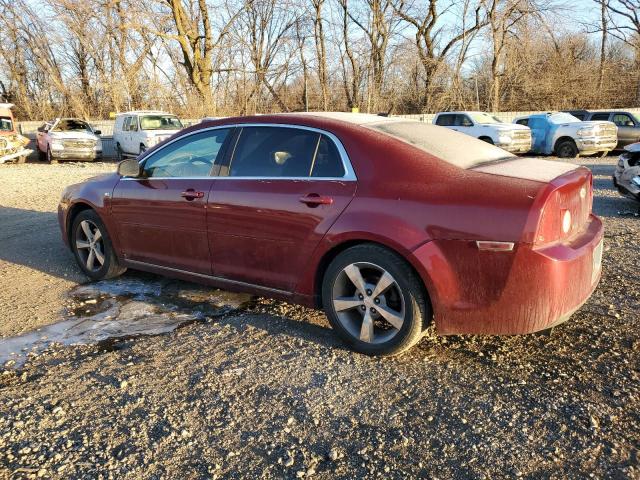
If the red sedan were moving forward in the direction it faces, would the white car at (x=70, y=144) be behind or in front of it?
in front

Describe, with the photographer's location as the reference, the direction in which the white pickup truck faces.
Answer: facing the viewer and to the right of the viewer

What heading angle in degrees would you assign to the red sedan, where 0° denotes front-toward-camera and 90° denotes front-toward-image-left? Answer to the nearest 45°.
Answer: approximately 135°

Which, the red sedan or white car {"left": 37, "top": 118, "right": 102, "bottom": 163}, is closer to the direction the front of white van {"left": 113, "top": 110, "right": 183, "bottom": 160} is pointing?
the red sedan

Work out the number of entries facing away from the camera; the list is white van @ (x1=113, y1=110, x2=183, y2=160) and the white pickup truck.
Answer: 0

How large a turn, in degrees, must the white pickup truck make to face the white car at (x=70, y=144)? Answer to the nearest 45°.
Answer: approximately 135° to its right

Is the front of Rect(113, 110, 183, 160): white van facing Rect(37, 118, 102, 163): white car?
no

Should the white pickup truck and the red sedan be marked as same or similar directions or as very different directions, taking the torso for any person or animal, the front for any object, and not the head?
very different directions

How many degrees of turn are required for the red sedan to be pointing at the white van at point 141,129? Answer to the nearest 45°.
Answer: approximately 45° to its right

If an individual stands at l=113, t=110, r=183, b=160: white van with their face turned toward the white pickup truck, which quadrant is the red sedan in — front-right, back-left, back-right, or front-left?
front-right

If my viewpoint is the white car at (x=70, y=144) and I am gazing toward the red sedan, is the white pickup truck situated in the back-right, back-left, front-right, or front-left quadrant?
front-left

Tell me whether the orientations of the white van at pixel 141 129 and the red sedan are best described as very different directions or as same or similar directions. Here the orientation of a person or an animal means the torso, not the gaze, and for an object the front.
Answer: very different directions

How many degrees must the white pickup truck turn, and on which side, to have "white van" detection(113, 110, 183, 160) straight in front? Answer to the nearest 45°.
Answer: approximately 135° to its right

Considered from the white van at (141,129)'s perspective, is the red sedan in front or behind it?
in front
